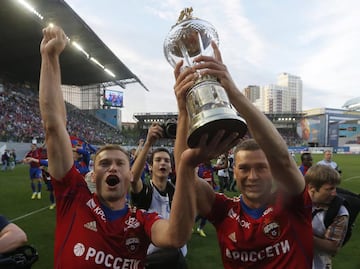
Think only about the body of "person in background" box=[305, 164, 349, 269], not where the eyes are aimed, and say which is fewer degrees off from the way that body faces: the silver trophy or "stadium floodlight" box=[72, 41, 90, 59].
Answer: the silver trophy

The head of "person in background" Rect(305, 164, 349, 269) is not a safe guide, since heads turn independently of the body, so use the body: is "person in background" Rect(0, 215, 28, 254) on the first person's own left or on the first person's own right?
on the first person's own right

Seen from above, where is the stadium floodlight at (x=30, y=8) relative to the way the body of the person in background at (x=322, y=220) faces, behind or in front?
behind

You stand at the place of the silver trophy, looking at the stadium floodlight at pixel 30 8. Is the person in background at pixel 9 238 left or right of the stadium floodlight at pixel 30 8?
left

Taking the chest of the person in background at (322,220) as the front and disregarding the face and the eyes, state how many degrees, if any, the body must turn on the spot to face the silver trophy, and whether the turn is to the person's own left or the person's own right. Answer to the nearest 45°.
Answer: approximately 45° to the person's own right

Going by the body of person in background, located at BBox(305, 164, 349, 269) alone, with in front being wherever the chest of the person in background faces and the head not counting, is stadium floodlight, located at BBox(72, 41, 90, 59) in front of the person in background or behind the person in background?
behind
